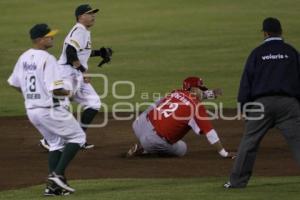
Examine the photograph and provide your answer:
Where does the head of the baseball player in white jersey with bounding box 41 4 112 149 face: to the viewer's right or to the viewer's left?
to the viewer's right

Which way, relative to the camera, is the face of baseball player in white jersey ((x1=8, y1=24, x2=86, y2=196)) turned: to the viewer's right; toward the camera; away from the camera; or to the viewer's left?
to the viewer's right

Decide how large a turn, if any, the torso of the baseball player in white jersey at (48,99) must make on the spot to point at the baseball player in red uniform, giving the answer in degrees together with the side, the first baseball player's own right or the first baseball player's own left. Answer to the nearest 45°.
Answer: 0° — they already face them

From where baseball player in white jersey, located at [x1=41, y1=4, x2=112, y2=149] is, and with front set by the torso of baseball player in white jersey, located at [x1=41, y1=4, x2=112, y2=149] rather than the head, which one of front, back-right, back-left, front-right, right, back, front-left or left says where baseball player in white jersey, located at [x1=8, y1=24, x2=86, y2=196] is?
right

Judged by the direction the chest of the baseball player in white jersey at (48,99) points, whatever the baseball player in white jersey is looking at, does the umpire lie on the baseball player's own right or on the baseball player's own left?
on the baseball player's own right

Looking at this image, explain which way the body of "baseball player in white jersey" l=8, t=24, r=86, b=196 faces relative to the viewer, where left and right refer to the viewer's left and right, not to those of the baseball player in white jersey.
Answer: facing away from the viewer and to the right of the viewer

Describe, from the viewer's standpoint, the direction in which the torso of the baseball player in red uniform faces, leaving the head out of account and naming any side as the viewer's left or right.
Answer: facing away from the viewer and to the right of the viewer

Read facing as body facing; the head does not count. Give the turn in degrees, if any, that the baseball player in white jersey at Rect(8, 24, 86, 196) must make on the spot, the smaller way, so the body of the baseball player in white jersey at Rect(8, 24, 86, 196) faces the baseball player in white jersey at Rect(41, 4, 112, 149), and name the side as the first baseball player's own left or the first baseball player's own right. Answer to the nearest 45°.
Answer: approximately 45° to the first baseball player's own left
